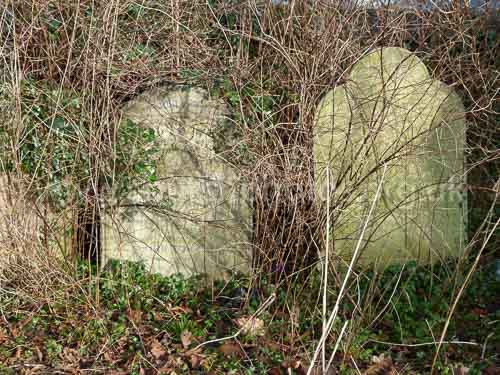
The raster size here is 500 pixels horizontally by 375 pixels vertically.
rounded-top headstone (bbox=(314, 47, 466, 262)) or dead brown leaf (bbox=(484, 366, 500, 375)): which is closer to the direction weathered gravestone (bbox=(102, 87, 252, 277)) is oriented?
the dead brown leaf

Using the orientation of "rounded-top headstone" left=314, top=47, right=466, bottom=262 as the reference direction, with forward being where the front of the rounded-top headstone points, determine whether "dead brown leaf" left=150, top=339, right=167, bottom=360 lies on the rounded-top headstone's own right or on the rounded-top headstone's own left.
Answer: on the rounded-top headstone's own right

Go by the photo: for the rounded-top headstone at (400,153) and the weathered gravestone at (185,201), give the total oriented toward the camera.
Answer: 2

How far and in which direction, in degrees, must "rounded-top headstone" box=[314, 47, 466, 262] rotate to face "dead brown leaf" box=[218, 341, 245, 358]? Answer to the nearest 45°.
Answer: approximately 45° to its right

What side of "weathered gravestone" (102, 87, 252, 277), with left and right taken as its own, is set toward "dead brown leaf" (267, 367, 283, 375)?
front

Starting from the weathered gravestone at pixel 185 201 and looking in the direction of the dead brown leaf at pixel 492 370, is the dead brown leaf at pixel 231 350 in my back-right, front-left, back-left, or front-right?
front-right

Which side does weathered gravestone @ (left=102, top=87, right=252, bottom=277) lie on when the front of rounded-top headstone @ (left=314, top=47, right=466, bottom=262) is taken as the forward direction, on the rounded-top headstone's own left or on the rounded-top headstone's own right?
on the rounded-top headstone's own right

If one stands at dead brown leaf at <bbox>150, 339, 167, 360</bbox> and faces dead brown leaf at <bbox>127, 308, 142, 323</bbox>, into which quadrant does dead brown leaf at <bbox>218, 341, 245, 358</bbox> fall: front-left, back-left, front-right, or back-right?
back-right

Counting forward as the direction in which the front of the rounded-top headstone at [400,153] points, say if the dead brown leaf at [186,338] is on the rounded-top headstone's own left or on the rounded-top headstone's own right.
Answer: on the rounded-top headstone's own right

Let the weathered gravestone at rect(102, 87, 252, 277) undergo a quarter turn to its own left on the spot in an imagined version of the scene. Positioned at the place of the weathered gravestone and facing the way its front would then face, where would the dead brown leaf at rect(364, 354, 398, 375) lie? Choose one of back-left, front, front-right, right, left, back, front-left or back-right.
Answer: front-right

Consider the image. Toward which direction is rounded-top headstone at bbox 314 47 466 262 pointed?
toward the camera

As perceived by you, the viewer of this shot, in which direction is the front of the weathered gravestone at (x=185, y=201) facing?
facing the viewer

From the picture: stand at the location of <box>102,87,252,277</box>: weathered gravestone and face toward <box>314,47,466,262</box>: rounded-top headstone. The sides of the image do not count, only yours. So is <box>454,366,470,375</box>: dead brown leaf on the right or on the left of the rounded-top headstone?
right

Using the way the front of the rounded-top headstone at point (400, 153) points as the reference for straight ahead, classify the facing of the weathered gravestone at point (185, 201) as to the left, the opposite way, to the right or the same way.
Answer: the same way

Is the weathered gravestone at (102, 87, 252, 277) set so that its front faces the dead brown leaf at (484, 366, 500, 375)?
no
